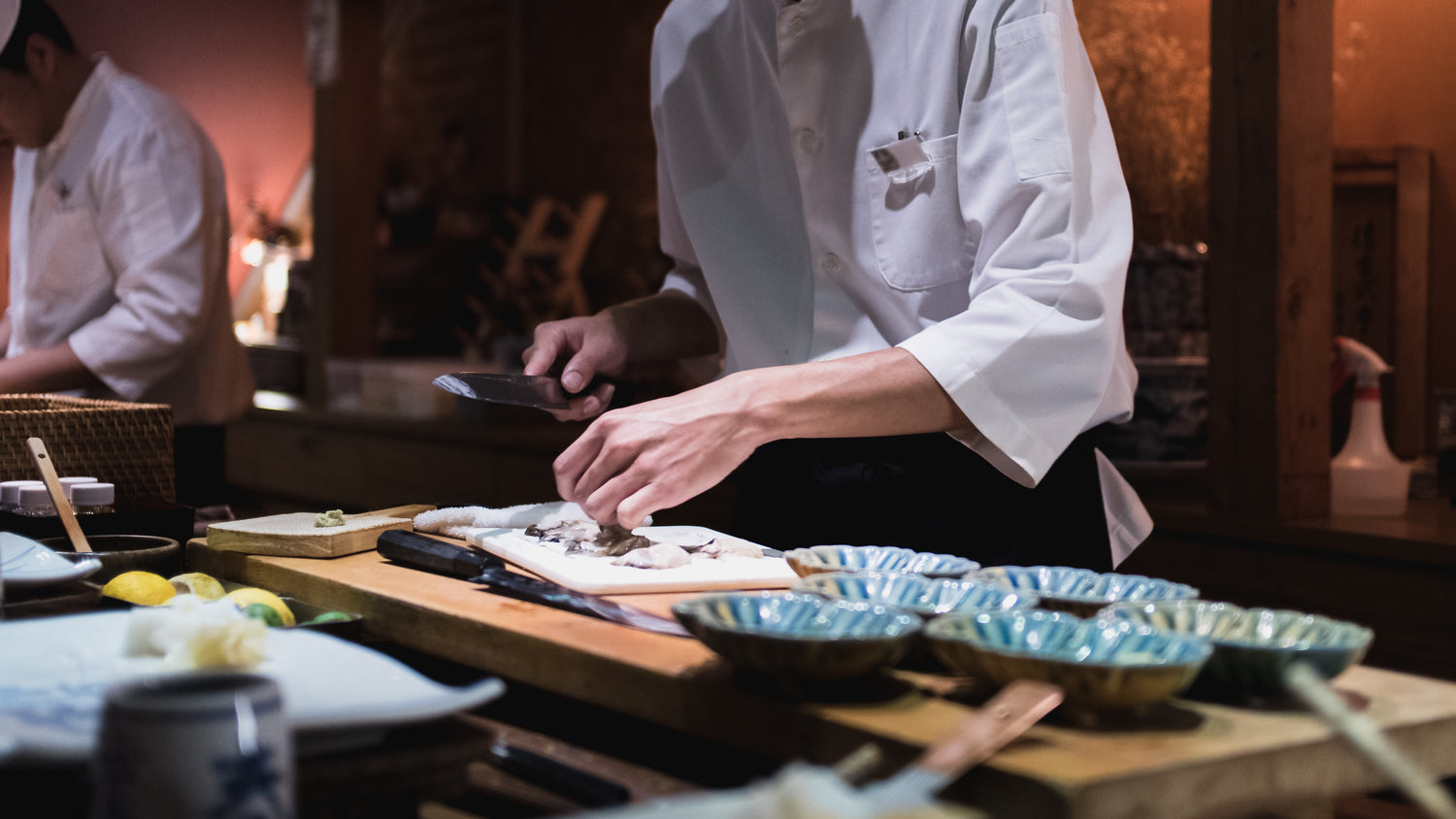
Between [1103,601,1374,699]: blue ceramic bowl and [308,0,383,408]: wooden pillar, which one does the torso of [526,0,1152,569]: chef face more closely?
the blue ceramic bowl

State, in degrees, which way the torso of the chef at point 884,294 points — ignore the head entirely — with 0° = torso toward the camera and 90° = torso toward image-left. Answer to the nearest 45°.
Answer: approximately 45°

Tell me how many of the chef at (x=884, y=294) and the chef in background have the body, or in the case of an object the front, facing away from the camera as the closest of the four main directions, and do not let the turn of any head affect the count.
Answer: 0

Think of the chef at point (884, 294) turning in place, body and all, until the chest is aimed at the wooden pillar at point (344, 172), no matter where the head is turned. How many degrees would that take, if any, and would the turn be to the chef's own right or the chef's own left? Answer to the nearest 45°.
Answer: approximately 90° to the chef's own right

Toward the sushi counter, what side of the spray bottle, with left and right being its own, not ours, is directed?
left

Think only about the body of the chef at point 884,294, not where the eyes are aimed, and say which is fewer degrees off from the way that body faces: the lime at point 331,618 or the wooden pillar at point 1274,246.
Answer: the lime

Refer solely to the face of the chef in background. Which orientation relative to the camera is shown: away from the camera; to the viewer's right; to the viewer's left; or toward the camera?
to the viewer's left

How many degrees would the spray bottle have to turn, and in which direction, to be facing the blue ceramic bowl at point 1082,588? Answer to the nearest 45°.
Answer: approximately 90° to its left

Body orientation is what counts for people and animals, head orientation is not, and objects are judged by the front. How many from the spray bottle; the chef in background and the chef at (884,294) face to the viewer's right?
0

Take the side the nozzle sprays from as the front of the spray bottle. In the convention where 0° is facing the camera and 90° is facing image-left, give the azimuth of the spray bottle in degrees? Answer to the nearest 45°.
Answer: approximately 90°

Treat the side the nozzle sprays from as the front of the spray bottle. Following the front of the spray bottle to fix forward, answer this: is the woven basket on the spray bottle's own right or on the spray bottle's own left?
on the spray bottle's own left

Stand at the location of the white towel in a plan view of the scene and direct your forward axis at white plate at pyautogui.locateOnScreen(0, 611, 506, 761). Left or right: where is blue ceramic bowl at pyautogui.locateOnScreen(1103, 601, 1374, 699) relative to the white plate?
left
